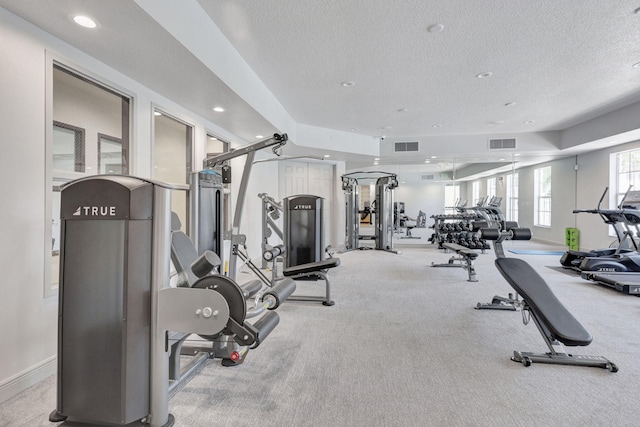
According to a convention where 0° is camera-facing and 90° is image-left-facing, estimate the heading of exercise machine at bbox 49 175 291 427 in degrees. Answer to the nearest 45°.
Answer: approximately 270°

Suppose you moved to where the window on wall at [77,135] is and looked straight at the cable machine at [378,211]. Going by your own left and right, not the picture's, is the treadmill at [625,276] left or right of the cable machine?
right

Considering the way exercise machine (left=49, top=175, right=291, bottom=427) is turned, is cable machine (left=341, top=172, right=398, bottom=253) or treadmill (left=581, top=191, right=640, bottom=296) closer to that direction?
the treadmill

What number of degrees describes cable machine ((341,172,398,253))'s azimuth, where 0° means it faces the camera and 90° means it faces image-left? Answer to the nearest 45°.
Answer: approximately 0°

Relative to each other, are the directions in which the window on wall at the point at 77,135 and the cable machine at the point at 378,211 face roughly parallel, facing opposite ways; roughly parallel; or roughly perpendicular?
roughly perpendicular
